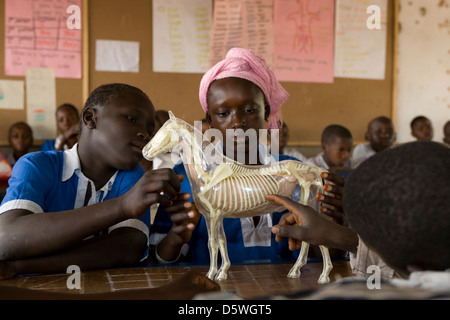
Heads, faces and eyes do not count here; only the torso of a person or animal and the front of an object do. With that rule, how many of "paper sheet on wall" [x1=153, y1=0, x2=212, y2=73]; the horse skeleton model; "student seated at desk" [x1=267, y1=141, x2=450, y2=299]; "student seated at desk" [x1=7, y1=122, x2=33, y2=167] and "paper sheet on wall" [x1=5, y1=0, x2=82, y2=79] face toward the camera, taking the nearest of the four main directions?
3

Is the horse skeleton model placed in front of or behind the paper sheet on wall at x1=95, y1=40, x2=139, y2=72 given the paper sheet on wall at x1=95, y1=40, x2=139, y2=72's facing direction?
in front

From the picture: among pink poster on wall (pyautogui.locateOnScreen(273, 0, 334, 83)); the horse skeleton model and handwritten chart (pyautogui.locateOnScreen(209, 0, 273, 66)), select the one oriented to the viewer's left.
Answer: the horse skeleton model

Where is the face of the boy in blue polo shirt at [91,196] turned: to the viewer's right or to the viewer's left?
to the viewer's right

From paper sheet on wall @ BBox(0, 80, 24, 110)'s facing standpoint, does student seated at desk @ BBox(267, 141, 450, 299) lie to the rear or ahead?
ahead

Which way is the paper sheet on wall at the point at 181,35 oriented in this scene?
toward the camera

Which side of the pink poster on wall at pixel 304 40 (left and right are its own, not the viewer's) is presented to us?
front

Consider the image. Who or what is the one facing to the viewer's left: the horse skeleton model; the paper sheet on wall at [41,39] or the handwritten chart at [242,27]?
the horse skeleton model

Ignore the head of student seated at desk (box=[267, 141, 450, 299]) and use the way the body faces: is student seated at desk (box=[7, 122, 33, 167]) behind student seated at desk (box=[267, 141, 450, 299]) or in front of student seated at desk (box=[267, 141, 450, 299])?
in front

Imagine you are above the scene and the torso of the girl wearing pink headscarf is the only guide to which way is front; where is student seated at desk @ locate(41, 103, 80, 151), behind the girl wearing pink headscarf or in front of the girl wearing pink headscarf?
behind

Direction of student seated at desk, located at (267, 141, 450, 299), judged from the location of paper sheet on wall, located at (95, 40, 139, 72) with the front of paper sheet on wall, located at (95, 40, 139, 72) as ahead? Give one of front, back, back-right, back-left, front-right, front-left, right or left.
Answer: front

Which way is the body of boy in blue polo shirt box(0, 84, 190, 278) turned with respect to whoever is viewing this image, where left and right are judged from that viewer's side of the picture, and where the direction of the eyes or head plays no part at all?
facing the viewer and to the right of the viewer
